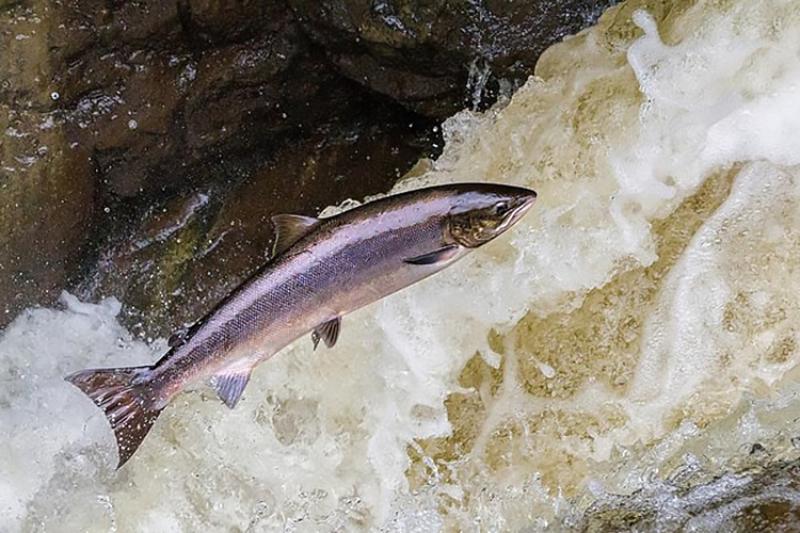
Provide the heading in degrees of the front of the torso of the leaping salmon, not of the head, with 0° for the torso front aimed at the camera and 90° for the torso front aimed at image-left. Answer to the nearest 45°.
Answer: approximately 270°
